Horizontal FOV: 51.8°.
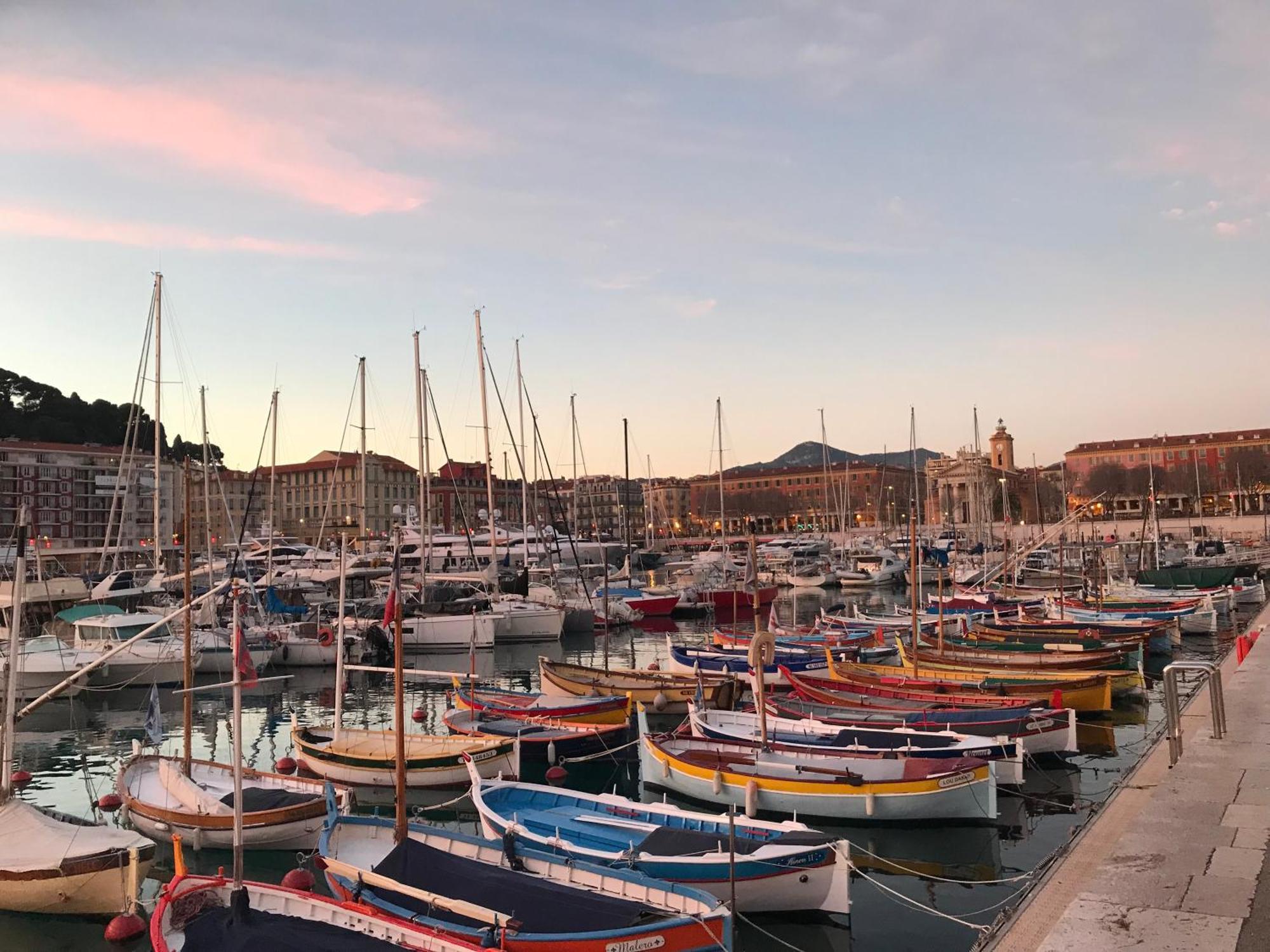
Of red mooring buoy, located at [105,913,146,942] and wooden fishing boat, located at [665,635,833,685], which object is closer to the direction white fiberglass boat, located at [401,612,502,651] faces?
the wooden fishing boat

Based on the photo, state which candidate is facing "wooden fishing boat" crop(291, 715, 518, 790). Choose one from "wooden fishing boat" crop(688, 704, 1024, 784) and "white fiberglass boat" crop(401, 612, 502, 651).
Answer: "wooden fishing boat" crop(688, 704, 1024, 784)

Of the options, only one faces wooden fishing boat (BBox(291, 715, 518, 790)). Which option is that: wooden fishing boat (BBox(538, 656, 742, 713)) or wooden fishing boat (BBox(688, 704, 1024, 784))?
wooden fishing boat (BBox(688, 704, 1024, 784))

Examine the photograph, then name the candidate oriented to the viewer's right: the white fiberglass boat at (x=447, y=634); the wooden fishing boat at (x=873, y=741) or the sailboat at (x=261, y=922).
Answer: the white fiberglass boat

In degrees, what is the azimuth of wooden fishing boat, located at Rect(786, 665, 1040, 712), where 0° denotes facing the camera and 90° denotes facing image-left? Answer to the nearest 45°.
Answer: approximately 90°

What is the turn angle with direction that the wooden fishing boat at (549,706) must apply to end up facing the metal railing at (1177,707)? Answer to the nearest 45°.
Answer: approximately 135° to its left

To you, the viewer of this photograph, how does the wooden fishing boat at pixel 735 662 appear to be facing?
facing to the left of the viewer

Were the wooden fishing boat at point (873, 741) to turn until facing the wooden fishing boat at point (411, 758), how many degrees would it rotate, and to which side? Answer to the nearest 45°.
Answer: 0° — it already faces it

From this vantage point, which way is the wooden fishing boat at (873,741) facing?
to the viewer's left

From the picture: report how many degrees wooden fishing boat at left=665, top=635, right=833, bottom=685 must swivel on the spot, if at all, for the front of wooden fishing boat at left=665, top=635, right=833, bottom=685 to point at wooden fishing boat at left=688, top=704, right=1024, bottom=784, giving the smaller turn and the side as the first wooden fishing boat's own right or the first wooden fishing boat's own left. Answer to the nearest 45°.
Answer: approximately 90° to the first wooden fishing boat's own left

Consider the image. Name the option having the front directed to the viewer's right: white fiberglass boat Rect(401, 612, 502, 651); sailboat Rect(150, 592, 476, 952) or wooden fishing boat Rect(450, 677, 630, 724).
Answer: the white fiberglass boat

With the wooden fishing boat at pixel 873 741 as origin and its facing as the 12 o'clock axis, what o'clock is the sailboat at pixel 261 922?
The sailboat is roughly at 10 o'clock from the wooden fishing boat.

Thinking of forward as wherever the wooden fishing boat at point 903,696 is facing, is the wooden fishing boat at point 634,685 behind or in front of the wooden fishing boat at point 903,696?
in front

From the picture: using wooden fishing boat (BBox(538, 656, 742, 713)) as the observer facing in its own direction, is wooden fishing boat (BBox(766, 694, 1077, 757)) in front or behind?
behind
